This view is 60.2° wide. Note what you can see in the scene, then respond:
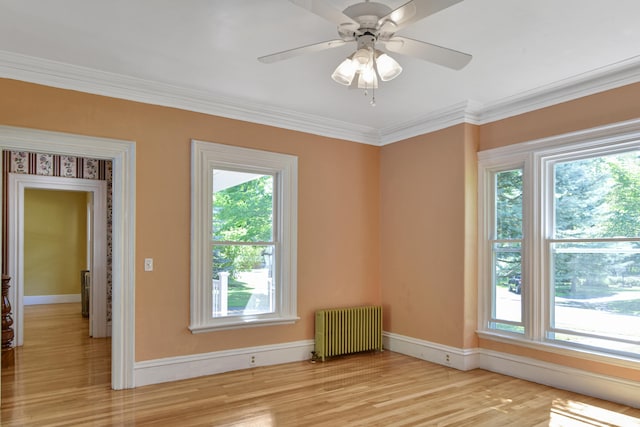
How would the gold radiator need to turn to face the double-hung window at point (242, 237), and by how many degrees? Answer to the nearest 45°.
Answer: approximately 90° to its right

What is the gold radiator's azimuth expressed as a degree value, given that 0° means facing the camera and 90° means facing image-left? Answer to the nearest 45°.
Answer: approximately 315°

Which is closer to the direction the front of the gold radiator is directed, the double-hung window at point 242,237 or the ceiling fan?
the ceiling fan

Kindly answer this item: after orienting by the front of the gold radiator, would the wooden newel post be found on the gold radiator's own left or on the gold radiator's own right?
on the gold radiator's own right

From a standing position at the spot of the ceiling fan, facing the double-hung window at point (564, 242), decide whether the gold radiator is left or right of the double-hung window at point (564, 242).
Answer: left

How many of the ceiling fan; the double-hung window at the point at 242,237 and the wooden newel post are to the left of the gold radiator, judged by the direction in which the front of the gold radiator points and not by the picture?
0

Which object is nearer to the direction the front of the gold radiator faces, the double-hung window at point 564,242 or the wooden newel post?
the double-hung window

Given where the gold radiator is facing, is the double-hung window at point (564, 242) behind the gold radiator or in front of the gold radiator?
in front

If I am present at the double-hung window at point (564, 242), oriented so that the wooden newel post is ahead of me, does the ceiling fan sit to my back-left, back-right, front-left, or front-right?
front-left

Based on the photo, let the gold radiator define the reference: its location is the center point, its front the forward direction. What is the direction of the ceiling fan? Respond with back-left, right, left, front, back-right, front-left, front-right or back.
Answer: front-right

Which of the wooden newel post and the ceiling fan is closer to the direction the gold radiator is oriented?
the ceiling fan

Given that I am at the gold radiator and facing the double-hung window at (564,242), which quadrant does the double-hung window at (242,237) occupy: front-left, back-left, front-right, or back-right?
back-right
